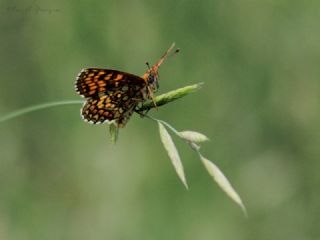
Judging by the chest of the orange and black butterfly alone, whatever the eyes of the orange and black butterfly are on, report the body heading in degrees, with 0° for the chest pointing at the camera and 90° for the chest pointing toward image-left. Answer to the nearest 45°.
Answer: approximately 270°
